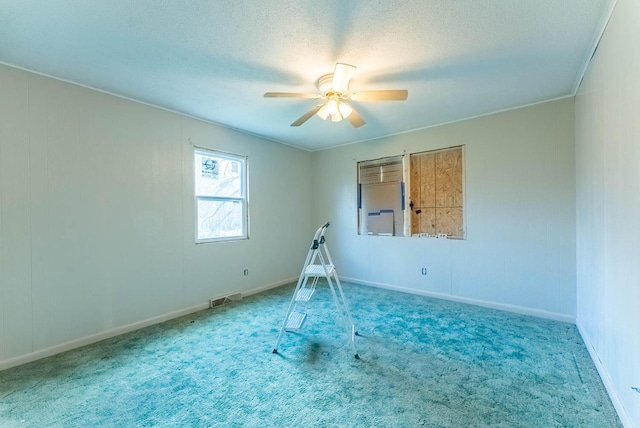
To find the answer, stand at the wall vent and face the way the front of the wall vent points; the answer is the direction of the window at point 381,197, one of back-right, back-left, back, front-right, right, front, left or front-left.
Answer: front-left

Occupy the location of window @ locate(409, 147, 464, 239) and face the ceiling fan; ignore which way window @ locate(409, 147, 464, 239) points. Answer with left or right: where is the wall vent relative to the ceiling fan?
right

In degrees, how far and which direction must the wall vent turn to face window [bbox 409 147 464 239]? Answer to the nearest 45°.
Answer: approximately 45° to its left

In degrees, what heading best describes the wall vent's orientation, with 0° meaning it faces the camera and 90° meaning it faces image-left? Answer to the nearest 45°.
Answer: approximately 315°
